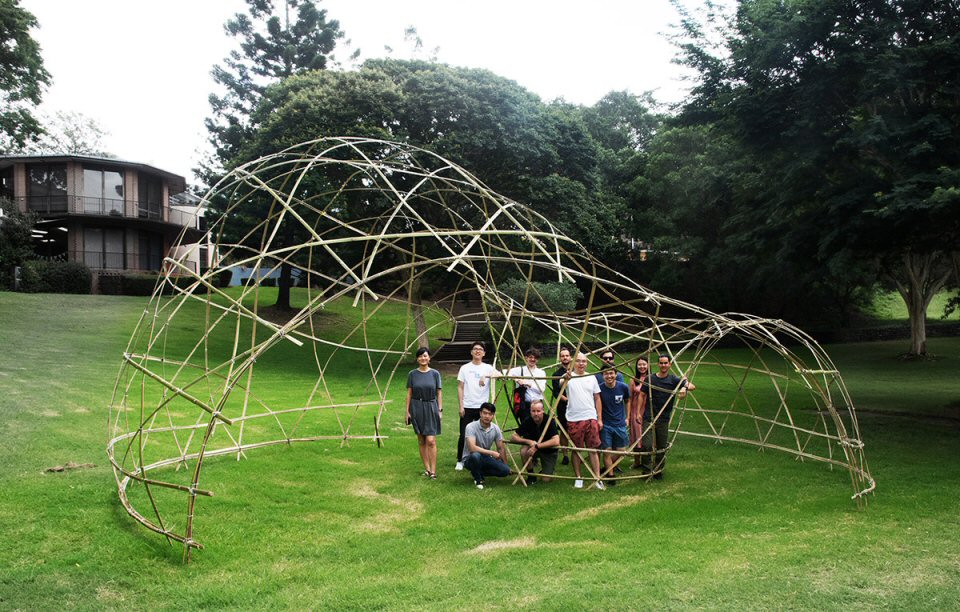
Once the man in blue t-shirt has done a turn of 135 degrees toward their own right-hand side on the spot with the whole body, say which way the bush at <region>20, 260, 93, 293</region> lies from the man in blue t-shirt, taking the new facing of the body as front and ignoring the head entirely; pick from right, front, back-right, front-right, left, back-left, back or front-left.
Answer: front

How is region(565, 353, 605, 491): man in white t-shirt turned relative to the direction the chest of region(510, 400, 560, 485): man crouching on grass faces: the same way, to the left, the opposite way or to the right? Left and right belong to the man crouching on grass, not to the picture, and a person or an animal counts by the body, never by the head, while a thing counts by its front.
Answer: the same way

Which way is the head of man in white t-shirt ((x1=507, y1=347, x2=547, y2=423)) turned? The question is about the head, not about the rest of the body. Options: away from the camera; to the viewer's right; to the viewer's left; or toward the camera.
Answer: toward the camera

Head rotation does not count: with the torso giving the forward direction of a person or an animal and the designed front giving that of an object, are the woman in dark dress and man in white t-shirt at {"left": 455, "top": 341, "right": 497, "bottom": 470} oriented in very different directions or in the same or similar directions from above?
same or similar directions

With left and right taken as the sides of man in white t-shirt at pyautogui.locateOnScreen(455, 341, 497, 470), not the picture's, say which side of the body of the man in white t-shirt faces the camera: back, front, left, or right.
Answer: front

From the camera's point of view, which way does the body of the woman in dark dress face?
toward the camera

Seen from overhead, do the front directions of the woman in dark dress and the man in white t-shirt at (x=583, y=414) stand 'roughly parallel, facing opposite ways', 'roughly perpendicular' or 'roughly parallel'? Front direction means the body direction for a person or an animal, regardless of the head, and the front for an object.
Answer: roughly parallel

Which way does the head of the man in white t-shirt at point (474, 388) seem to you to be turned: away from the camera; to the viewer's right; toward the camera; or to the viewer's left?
toward the camera

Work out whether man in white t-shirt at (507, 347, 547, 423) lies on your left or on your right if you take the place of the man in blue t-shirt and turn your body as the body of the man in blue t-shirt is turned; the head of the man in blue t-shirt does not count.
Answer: on your right

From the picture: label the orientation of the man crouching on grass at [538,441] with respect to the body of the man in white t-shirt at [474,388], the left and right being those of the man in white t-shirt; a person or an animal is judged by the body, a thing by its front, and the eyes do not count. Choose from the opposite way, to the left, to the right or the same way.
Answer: the same way

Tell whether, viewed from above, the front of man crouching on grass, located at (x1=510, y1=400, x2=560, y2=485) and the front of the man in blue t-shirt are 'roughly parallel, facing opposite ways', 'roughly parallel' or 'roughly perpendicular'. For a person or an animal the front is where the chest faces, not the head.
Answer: roughly parallel

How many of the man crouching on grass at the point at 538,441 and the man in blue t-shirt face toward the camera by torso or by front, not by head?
2

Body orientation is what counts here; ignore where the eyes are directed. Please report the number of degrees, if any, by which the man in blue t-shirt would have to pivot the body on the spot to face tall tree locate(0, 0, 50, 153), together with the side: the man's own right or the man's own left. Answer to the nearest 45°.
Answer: approximately 135° to the man's own right

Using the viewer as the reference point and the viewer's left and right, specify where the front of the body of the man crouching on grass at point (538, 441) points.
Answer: facing the viewer
